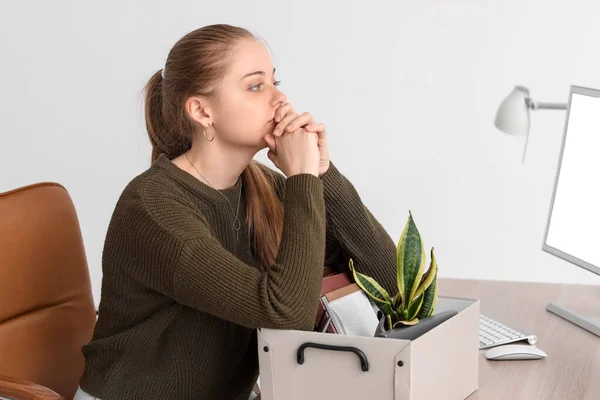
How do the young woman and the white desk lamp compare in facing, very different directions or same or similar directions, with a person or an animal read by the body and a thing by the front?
very different directions

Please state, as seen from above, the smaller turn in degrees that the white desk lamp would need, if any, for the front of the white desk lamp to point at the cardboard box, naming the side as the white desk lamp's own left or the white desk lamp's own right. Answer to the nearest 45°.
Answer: approximately 90° to the white desk lamp's own left

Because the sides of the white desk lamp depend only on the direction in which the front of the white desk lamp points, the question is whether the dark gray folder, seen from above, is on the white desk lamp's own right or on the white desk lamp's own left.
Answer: on the white desk lamp's own left

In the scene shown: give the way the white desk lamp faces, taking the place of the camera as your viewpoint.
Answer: facing to the left of the viewer

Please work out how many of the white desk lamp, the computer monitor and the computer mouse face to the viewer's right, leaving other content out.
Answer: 1

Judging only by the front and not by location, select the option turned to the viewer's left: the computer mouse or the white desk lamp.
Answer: the white desk lamp

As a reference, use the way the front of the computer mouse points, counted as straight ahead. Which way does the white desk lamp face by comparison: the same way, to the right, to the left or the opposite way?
the opposite way

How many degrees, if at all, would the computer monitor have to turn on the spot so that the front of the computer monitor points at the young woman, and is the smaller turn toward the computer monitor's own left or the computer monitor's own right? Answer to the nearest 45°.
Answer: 0° — it already faces them

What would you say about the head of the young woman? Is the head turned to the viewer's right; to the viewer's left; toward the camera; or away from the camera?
to the viewer's right

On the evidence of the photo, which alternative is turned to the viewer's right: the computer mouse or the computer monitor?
the computer mouse

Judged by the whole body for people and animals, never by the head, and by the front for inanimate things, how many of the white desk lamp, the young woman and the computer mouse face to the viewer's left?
1

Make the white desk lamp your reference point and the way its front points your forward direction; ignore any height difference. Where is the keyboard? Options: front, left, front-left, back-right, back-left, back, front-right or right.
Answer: left

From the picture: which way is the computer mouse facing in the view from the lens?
facing to the right of the viewer

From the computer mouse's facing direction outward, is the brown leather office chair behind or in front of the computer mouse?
behind
